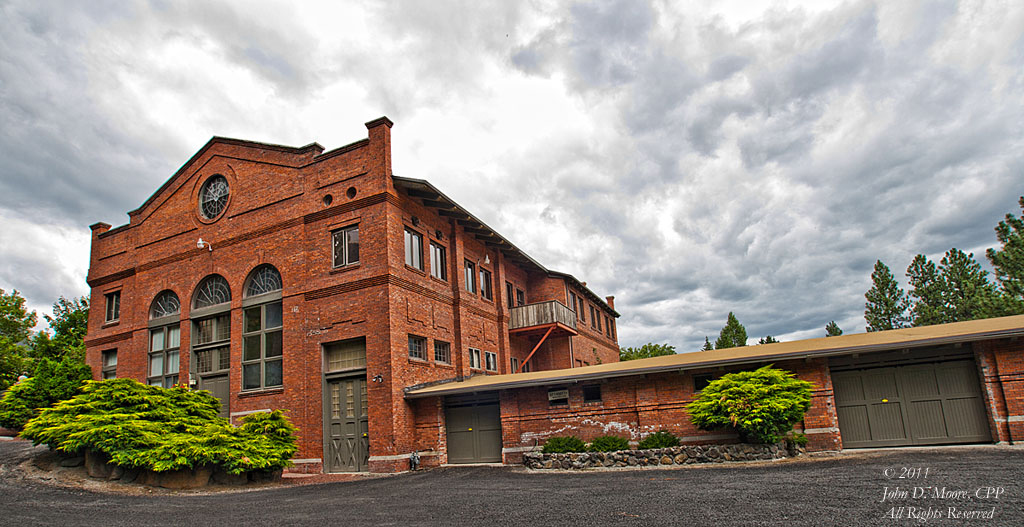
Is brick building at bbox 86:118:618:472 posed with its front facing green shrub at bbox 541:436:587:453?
no

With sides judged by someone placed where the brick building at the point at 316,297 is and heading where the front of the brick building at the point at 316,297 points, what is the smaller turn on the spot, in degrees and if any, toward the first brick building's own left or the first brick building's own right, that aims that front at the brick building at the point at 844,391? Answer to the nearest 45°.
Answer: approximately 90° to the first brick building's own left

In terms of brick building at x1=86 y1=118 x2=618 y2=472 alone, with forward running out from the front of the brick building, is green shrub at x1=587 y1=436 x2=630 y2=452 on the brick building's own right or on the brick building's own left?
on the brick building's own left

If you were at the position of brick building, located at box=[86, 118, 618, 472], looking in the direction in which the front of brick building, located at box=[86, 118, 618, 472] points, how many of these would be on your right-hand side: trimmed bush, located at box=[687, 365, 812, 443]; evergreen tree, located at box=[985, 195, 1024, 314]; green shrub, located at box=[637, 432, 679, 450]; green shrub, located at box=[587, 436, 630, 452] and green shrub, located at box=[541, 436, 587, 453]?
0

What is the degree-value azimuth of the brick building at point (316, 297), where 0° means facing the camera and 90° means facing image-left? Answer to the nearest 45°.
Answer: approximately 45°

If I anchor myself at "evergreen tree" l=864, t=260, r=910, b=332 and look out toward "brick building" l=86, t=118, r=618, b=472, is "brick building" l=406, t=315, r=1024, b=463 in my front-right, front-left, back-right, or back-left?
front-left

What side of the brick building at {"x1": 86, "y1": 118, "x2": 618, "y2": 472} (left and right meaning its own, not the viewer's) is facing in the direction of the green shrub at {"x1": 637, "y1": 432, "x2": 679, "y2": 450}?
left

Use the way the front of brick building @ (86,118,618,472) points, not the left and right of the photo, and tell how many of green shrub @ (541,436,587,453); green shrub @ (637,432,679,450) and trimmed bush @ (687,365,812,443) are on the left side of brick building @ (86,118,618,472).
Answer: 3

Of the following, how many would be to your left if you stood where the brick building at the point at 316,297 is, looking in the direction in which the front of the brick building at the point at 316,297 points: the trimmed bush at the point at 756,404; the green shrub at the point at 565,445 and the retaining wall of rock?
3

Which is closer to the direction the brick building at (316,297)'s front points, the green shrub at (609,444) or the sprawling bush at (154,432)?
the sprawling bush

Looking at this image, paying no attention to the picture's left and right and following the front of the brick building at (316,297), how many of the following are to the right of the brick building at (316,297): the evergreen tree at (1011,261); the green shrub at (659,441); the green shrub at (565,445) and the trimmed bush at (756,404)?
0

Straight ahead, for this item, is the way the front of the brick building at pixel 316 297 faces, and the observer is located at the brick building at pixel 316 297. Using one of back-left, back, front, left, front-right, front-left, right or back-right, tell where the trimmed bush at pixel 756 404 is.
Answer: left

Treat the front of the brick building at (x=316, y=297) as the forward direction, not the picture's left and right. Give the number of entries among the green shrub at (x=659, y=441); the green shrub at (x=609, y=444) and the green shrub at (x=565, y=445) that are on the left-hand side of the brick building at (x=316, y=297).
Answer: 3

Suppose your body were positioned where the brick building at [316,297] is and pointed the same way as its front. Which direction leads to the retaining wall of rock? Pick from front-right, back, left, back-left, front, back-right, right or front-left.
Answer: left

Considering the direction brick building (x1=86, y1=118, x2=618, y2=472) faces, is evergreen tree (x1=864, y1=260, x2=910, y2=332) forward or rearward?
rearward

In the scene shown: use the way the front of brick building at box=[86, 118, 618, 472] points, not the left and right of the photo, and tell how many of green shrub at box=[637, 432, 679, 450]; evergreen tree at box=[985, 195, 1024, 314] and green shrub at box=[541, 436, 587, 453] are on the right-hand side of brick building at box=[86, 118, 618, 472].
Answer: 0

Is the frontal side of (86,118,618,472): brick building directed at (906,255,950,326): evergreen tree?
no

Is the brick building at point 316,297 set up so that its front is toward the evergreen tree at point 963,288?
no
